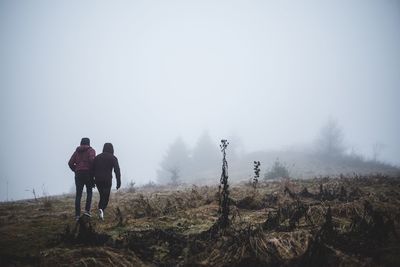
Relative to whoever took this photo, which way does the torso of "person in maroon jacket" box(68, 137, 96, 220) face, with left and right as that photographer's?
facing away from the viewer

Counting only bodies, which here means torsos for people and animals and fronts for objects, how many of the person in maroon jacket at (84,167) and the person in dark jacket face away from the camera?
2

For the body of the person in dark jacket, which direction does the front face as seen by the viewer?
away from the camera

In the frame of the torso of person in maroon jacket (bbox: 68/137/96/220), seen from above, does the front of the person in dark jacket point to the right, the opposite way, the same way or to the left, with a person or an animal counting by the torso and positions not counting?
the same way
